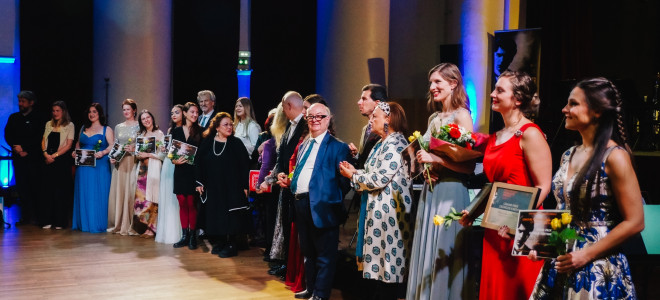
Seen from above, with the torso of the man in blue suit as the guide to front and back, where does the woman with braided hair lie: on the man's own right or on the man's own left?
on the man's own left

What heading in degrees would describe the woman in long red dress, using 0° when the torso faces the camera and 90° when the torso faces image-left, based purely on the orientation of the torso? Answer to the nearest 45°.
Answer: approximately 45°

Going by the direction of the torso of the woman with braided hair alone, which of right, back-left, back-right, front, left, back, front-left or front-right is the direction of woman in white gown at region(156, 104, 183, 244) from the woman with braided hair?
right

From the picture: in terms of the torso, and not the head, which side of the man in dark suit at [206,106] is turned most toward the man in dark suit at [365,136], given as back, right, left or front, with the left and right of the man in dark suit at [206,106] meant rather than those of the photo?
left

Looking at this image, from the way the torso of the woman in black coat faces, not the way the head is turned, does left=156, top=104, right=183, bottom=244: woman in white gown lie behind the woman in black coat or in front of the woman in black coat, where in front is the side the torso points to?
behind

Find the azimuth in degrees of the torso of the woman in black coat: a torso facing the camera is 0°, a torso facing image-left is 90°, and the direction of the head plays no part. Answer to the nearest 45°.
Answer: approximately 0°

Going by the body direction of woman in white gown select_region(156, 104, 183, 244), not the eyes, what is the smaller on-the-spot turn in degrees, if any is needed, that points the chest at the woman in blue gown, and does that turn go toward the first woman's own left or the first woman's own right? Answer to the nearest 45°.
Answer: approximately 90° to the first woman's own right

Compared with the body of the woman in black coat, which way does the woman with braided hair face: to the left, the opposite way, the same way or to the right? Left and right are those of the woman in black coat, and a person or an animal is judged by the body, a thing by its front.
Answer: to the right

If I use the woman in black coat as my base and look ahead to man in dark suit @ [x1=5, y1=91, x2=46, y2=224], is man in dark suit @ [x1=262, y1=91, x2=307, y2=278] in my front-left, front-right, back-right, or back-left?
back-left

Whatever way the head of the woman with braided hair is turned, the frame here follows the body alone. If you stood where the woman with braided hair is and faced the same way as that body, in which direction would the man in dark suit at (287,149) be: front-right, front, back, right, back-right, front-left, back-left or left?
right
